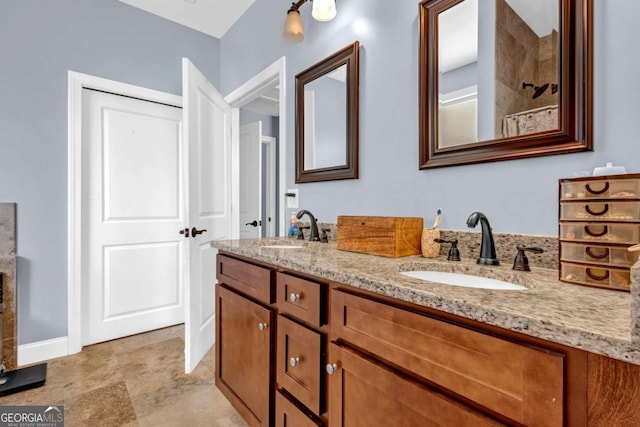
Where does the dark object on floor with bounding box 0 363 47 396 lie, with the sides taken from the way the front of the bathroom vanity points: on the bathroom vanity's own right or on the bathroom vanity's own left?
on the bathroom vanity's own right

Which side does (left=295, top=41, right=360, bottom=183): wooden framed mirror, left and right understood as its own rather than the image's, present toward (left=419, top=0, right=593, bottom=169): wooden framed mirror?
left

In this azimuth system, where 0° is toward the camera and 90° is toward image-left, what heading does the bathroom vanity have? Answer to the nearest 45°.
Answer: approximately 45°

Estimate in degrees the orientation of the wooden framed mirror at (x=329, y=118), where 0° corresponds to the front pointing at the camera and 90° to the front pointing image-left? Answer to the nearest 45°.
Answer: approximately 45°

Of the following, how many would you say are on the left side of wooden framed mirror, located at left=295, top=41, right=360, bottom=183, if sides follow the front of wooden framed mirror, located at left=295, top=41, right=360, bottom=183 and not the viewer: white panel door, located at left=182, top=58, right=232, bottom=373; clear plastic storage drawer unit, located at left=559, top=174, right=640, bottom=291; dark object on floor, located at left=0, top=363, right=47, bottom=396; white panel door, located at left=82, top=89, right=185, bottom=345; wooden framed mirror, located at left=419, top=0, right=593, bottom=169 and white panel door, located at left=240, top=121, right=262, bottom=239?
2

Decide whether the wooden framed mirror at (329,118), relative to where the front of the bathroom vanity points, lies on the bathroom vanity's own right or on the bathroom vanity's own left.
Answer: on the bathroom vanity's own right

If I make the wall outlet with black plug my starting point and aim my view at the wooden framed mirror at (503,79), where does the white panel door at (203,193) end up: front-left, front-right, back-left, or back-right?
back-right
